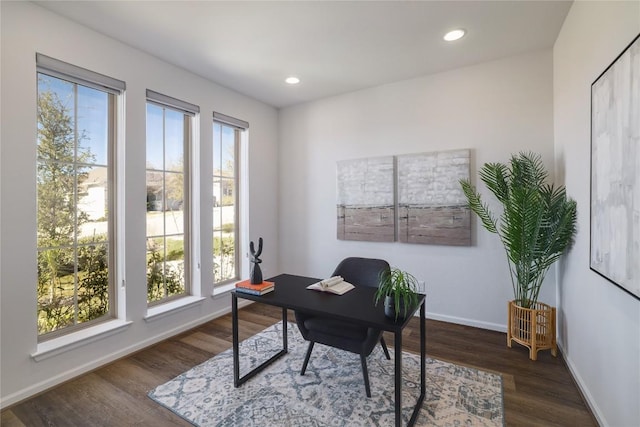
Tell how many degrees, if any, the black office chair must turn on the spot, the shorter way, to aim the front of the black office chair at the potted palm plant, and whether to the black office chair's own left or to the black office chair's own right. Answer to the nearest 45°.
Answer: approximately 135° to the black office chair's own left

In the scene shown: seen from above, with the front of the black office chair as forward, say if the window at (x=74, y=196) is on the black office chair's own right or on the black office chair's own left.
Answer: on the black office chair's own right

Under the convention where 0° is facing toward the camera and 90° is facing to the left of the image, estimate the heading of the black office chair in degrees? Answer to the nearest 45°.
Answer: approximately 45°

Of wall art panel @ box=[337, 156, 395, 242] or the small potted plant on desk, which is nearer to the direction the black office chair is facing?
the small potted plant on desk

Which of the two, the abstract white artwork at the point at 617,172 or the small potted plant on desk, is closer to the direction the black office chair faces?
the small potted plant on desk

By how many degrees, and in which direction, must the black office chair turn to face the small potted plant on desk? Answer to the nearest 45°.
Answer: approximately 90° to its left

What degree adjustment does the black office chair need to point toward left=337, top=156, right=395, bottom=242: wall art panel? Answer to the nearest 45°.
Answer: approximately 135° to its right

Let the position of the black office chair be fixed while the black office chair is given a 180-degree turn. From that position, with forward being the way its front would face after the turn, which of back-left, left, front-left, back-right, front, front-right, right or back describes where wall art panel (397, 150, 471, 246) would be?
front

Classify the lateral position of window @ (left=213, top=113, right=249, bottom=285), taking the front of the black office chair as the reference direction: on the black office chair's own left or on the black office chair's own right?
on the black office chair's own right

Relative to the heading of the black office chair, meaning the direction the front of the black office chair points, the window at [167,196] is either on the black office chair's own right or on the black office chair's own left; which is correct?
on the black office chair's own right
